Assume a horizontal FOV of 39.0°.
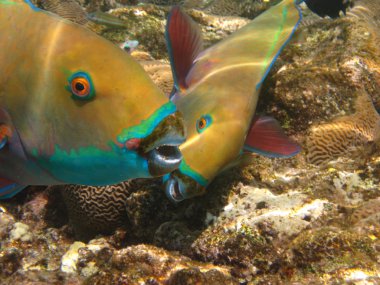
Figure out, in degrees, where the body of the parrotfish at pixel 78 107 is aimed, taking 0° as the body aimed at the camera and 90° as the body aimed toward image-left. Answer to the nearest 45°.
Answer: approximately 270°

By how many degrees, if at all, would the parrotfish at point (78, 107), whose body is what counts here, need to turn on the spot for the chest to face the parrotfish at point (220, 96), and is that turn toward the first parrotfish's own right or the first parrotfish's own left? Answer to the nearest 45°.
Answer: approximately 45° to the first parrotfish's own left

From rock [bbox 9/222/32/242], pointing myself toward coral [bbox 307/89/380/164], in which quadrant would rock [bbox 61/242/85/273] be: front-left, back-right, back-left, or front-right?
front-right
